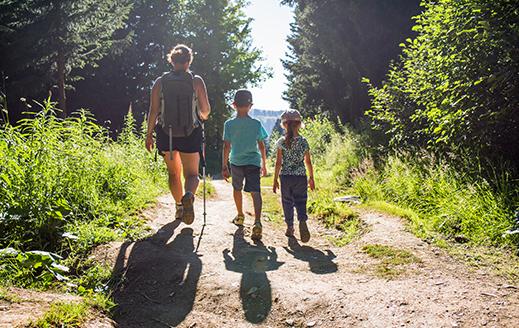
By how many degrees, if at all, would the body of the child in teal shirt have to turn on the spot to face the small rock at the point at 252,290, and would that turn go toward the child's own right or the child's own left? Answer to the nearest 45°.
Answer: approximately 180°

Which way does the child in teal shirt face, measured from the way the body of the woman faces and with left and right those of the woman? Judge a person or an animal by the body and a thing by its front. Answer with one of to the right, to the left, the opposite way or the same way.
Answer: the same way

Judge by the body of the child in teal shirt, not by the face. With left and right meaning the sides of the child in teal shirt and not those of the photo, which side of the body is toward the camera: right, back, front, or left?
back

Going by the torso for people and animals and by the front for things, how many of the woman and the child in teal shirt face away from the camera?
2

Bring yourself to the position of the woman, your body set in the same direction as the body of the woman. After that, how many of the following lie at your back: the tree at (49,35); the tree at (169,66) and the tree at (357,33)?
0

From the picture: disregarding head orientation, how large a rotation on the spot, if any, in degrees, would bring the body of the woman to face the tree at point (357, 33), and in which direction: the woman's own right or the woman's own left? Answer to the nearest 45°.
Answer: approximately 45° to the woman's own right

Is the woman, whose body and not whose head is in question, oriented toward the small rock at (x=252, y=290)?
no

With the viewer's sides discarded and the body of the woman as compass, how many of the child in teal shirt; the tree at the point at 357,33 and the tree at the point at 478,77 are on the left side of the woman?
0

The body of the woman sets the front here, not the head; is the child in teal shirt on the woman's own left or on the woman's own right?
on the woman's own right

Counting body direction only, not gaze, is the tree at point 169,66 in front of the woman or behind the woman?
in front

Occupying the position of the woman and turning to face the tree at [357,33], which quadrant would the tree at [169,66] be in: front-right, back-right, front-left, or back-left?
front-left

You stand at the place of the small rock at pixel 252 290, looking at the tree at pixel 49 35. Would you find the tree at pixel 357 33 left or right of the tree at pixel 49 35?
right

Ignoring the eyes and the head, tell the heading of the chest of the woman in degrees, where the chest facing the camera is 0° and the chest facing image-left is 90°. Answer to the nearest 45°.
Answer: approximately 180°

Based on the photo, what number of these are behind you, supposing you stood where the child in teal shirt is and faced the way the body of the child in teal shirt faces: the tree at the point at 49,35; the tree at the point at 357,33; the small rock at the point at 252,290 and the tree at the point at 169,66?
1

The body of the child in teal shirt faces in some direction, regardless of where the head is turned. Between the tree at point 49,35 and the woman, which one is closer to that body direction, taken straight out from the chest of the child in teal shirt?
the tree

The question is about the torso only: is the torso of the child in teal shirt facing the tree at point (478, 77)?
no

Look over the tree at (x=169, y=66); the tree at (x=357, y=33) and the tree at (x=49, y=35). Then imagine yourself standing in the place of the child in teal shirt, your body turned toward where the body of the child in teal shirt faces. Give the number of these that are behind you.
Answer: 0
